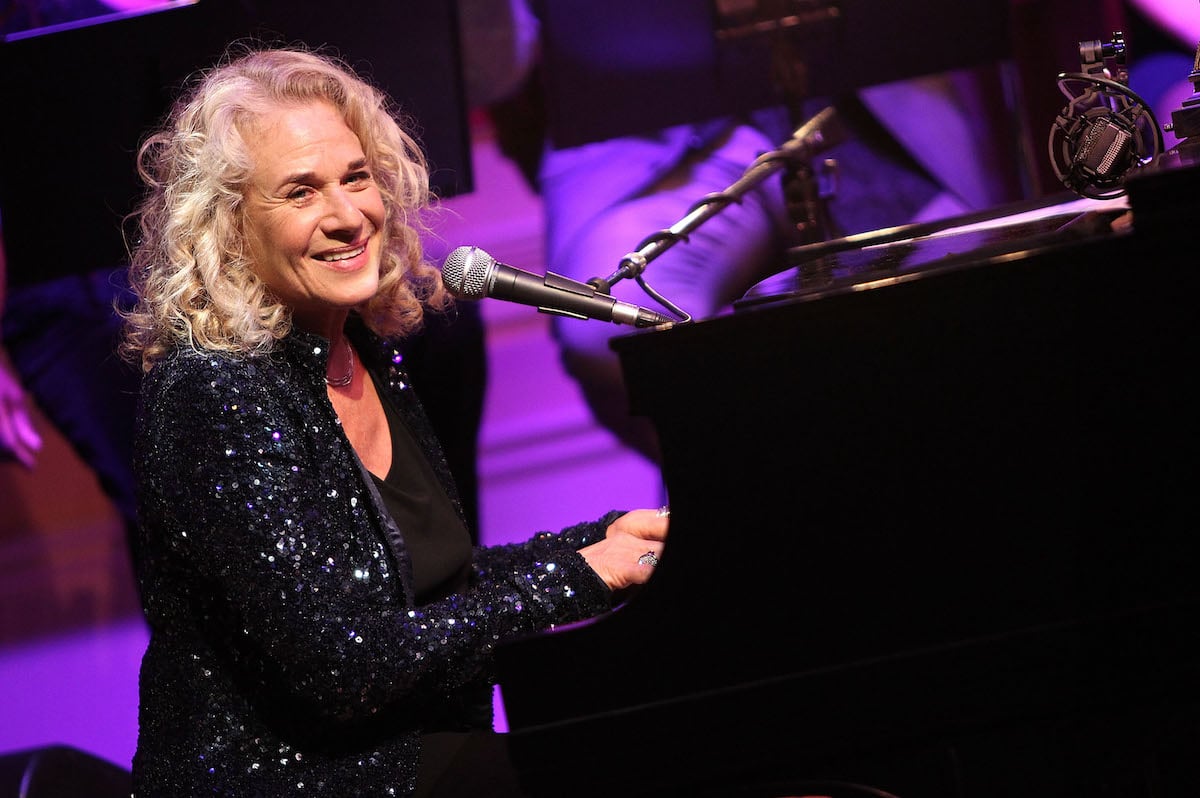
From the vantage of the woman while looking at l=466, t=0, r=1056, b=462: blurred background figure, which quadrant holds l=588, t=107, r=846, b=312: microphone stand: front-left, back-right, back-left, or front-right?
front-right

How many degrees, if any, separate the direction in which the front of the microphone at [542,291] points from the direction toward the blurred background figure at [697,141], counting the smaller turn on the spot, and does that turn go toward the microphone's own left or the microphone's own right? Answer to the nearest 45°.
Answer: approximately 90° to the microphone's own right

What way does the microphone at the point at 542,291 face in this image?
to the viewer's left
